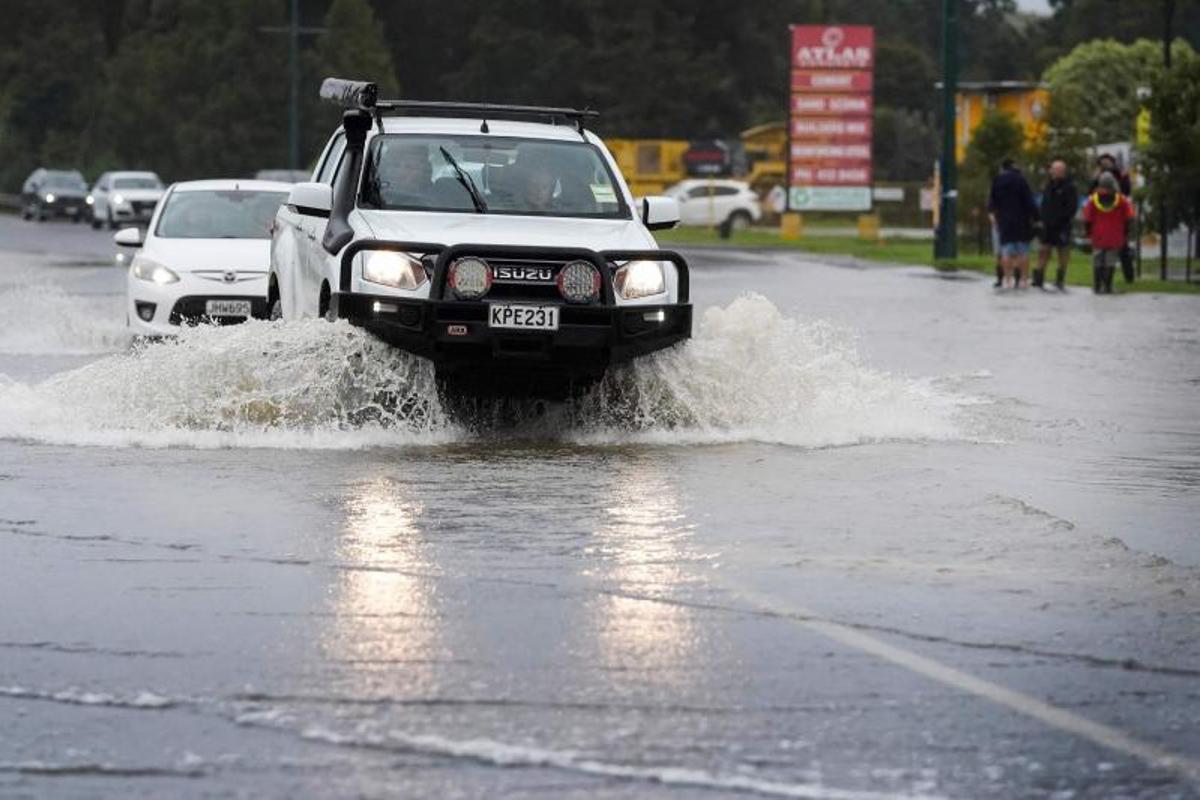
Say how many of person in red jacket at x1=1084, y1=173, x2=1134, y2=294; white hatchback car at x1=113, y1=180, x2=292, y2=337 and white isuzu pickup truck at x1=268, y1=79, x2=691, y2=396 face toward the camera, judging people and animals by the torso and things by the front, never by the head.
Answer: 3

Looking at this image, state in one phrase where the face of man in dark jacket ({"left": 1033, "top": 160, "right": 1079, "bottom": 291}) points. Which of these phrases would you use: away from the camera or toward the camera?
toward the camera

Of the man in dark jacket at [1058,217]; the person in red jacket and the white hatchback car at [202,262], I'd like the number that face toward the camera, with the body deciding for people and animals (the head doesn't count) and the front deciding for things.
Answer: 3

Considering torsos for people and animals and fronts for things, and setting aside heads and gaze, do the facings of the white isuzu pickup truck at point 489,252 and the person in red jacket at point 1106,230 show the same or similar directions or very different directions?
same or similar directions

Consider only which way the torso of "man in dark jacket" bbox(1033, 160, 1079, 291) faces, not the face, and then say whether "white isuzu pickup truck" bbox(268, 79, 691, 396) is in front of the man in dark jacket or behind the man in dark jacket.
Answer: in front

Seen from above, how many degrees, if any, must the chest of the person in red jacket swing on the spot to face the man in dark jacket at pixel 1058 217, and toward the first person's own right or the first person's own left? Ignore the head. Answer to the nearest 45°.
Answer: approximately 135° to the first person's own right

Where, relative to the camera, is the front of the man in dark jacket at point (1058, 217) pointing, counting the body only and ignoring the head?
toward the camera

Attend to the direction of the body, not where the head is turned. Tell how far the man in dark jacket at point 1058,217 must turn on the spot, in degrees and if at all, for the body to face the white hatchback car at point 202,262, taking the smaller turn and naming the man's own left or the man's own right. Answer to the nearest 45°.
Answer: approximately 45° to the man's own right

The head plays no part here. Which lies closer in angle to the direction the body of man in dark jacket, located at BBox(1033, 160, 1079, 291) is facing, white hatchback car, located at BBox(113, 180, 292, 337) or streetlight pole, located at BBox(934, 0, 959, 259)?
the white hatchback car

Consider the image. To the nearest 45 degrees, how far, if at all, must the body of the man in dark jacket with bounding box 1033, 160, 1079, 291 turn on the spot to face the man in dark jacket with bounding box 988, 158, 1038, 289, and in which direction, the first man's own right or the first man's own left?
approximately 45° to the first man's own right

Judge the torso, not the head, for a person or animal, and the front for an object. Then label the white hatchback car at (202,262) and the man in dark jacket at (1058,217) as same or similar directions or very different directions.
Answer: same or similar directions

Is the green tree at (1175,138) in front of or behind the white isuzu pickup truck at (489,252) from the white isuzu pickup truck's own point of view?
behind

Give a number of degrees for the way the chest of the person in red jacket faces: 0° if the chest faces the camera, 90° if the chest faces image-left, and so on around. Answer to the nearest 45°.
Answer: approximately 0°
